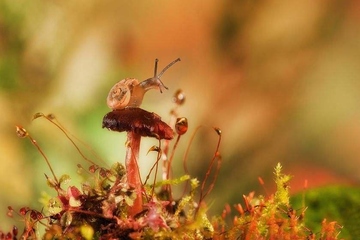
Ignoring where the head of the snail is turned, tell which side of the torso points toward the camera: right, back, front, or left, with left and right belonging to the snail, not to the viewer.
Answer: right
